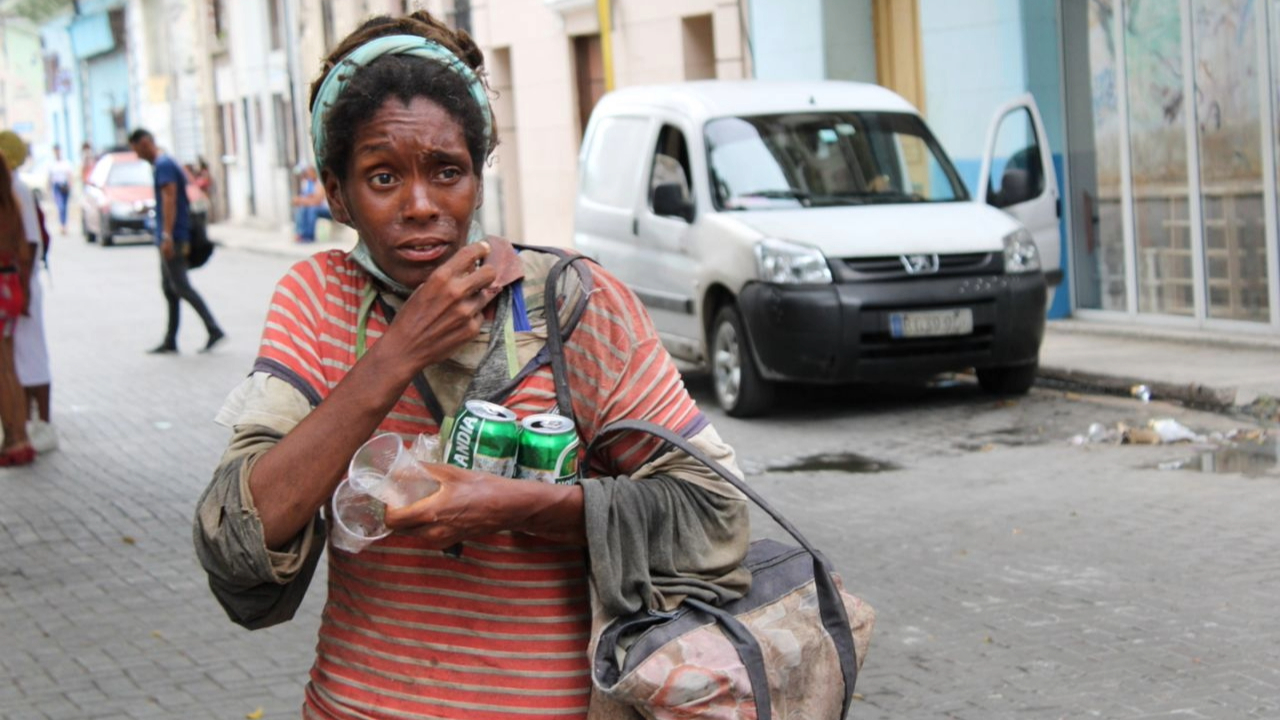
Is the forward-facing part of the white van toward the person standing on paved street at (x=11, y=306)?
no

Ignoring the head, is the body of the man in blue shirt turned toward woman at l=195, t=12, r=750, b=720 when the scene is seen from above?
no

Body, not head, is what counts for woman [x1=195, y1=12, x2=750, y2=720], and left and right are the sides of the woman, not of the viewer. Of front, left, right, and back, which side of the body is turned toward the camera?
front

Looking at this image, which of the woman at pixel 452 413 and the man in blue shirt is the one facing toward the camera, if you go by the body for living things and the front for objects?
the woman

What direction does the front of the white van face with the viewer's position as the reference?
facing the viewer and to the right of the viewer

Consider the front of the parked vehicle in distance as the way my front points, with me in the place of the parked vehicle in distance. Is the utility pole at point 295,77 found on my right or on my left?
on my left

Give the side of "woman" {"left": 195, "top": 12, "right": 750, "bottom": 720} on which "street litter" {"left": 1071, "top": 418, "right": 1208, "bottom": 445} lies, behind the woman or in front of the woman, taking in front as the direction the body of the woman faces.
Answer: behind

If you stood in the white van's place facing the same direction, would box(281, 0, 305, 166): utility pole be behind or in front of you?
behind

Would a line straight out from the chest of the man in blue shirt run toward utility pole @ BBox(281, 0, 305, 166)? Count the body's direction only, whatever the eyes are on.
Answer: no

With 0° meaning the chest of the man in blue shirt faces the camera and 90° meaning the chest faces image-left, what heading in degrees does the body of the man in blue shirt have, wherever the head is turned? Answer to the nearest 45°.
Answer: approximately 90°

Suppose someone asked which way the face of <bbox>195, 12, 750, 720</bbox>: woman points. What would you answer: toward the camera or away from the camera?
toward the camera
